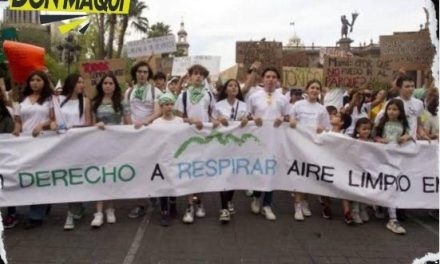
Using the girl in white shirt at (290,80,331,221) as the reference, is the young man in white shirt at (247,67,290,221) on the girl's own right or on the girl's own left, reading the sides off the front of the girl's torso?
on the girl's own right

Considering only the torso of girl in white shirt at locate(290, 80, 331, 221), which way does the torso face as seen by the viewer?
toward the camera

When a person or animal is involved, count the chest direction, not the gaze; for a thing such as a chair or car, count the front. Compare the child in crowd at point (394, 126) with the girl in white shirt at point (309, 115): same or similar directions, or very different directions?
same or similar directions

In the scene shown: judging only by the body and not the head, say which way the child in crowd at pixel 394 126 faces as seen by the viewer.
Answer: toward the camera

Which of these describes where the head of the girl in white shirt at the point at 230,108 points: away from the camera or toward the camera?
toward the camera

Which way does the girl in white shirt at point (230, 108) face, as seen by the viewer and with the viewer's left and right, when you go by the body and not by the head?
facing the viewer

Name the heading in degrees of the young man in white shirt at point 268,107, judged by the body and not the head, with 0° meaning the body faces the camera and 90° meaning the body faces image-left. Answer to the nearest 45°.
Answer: approximately 0°

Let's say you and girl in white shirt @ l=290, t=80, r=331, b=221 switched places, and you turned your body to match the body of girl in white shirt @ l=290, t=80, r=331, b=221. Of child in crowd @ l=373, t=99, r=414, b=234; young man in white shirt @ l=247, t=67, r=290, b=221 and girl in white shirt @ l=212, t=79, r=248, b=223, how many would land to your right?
2

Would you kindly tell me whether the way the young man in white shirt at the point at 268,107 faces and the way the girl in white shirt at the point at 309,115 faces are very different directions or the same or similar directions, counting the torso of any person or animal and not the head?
same or similar directions

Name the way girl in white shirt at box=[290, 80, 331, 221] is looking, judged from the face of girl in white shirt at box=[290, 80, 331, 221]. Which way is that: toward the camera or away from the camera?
toward the camera

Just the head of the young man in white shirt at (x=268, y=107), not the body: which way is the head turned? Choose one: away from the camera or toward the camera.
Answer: toward the camera

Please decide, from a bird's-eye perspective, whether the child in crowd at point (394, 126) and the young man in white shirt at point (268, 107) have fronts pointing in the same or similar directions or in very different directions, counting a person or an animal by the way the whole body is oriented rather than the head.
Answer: same or similar directions

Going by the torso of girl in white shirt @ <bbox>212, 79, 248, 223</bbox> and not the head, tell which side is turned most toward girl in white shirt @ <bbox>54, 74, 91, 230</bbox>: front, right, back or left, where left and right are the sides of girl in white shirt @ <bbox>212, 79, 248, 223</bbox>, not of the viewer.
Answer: right

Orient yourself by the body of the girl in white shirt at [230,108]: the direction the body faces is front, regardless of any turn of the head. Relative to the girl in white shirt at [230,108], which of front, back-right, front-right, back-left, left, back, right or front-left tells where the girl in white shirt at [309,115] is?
left

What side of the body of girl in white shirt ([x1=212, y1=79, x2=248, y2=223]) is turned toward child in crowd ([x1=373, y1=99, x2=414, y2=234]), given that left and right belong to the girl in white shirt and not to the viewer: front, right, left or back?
left

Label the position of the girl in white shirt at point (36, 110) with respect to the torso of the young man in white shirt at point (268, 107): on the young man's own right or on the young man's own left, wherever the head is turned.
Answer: on the young man's own right
